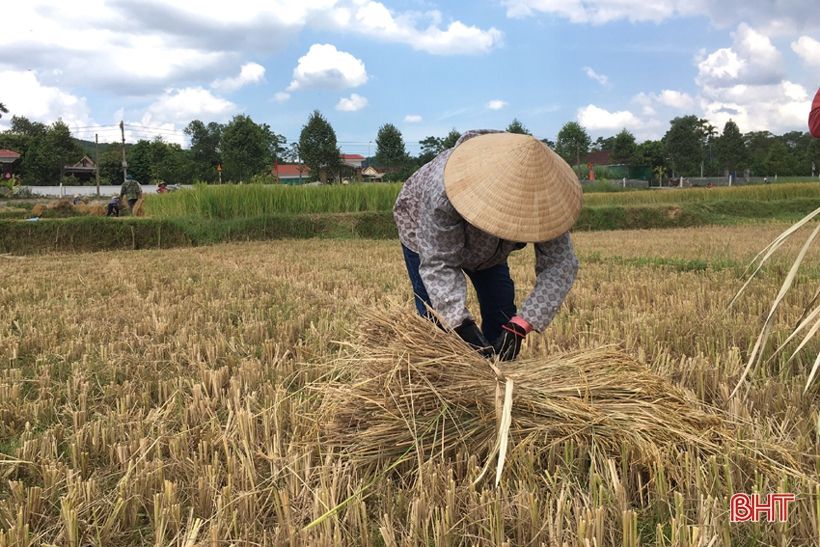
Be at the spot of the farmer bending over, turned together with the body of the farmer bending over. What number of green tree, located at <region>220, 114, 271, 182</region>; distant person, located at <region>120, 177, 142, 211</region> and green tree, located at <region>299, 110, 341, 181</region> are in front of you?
0

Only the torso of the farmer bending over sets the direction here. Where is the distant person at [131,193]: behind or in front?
behind

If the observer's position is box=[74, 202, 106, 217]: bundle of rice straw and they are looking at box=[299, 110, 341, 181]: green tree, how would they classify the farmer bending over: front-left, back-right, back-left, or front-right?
back-right

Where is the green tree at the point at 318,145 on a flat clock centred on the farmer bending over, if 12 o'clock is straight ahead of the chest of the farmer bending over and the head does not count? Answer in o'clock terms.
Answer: The green tree is roughly at 7 o'clock from the farmer bending over.

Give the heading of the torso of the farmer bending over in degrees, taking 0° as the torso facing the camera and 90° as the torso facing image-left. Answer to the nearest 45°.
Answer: approximately 315°

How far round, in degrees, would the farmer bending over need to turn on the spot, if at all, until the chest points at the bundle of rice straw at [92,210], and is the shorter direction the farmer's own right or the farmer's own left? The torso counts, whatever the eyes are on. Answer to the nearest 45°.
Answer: approximately 180°

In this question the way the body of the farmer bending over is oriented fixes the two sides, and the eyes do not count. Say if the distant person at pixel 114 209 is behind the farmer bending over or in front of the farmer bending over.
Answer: behind
